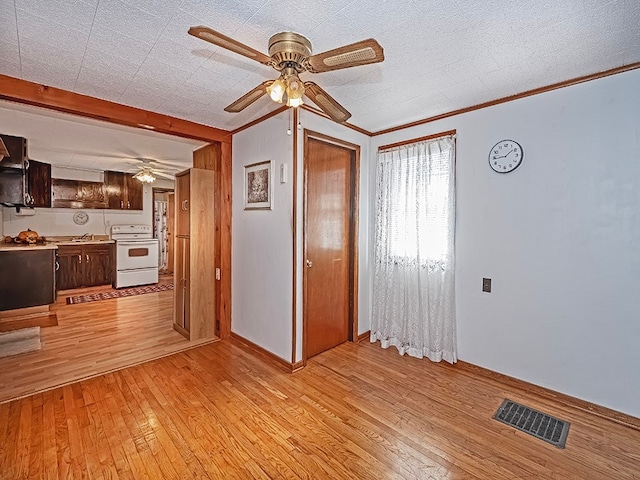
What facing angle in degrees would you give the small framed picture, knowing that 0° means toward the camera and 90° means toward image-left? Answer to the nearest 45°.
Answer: approximately 45°

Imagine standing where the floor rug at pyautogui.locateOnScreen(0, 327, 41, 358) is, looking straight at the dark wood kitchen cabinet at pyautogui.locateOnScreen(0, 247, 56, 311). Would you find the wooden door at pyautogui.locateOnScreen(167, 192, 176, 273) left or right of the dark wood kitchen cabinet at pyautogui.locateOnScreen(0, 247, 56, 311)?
right

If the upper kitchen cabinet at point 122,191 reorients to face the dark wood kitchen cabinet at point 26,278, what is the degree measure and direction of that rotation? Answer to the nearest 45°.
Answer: approximately 45° to its right

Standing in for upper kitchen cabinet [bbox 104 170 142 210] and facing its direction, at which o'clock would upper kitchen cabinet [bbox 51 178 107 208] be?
upper kitchen cabinet [bbox 51 178 107 208] is roughly at 3 o'clock from upper kitchen cabinet [bbox 104 170 142 210].

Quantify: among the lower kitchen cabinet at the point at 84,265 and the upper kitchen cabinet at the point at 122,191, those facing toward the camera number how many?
2

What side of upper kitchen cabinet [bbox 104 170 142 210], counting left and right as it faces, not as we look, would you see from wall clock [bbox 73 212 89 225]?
right

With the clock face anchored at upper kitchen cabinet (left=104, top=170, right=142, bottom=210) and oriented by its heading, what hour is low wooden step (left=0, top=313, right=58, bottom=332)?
The low wooden step is roughly at 1 o'clock from the upper kitchen cabinet.

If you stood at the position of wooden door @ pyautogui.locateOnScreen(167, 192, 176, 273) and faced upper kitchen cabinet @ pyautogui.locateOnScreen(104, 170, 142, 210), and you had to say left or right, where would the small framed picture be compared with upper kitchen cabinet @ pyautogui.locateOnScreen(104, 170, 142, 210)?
left
